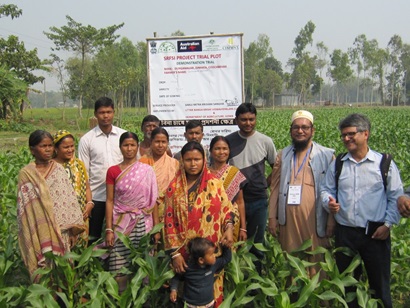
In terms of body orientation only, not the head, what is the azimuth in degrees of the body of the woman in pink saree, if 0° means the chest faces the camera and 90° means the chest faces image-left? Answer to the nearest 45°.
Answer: approximately 0°

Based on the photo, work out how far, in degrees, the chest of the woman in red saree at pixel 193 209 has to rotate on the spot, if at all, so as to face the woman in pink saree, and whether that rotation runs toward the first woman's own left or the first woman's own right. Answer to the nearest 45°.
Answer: approximately 135° to the first woman's own right

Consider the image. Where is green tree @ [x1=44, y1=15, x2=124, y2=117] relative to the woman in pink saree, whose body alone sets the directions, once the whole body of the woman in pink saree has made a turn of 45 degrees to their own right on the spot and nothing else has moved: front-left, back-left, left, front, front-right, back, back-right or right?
back-right

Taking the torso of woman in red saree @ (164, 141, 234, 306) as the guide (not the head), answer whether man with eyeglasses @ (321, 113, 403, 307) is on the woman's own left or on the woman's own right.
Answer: on the woman's own left

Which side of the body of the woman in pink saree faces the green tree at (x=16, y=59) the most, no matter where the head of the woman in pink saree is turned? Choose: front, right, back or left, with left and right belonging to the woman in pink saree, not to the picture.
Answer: back

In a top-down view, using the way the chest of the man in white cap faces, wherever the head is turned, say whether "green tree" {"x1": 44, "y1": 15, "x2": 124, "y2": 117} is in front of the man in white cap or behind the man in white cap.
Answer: behind

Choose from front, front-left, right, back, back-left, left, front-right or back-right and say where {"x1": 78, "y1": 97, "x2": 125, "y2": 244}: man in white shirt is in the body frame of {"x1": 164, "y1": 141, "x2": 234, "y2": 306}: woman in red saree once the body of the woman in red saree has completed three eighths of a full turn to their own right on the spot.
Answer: front

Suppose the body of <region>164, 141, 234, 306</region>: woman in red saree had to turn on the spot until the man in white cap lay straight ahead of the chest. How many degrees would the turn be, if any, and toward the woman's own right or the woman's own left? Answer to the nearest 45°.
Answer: approximately 90° to the woman's own left

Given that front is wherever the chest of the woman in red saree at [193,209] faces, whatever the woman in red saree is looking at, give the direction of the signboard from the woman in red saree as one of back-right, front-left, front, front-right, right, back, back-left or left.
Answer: back
